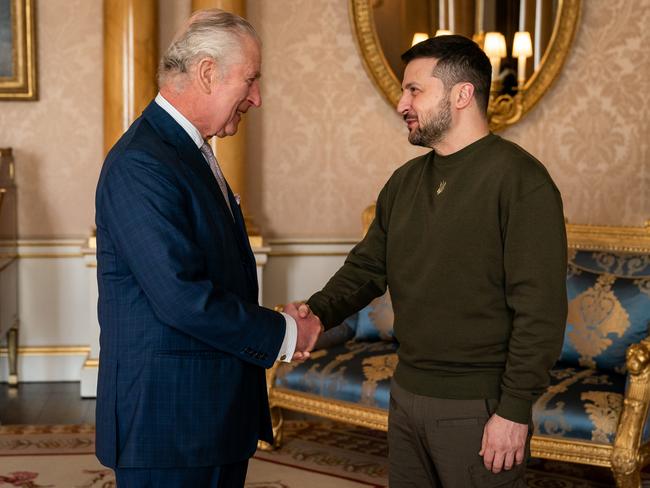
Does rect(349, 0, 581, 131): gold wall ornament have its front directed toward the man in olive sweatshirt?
yes

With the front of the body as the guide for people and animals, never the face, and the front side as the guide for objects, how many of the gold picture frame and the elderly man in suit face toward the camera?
1

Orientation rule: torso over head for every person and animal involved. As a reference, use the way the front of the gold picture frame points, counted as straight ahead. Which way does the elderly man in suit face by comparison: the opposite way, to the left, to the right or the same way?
to the left

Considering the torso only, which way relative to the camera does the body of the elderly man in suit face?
to the viewer's right

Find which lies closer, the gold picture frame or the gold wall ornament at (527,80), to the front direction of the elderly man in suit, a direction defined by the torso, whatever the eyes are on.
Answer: the gold wall ornament

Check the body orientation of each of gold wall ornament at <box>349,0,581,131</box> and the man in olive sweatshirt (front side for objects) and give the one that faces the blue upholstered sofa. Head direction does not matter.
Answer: the gold wall ornament

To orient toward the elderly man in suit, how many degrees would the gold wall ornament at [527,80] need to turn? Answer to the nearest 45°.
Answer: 0° — it already faces them

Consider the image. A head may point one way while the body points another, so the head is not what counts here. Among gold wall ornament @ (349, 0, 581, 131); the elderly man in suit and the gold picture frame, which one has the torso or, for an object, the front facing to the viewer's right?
the elderly man in suit

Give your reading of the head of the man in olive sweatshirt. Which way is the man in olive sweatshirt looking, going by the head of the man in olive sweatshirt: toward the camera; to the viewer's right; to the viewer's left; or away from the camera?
to the viewer's left

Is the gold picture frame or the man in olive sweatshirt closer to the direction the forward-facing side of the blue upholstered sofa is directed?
the man in olive sweatshirt

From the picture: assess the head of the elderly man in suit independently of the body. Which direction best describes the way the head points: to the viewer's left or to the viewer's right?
to the viewer's right

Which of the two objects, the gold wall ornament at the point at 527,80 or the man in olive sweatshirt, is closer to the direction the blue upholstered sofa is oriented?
the man in olive sweatshirt

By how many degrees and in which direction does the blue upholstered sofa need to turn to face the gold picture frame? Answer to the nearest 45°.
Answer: approximately 45° to its right

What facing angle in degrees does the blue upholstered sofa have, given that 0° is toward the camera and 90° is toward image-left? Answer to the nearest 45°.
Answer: approximately 45°
